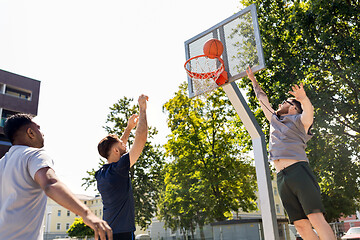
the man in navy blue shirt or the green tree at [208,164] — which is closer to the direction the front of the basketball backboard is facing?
the man in navy blue shirt

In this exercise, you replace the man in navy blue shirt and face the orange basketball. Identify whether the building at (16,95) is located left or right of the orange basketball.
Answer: left

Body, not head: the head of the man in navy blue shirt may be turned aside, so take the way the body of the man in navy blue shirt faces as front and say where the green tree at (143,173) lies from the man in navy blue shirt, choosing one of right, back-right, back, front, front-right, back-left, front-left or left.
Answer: front-left

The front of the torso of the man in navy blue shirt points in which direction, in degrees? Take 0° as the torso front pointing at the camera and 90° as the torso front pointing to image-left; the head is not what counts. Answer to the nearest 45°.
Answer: approximately 225°

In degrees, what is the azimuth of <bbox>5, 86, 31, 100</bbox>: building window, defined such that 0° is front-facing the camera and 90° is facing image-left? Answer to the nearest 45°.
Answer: approximately 315°

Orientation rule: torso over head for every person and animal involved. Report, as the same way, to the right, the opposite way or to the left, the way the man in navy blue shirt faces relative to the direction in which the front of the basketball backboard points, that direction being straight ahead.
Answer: the opposite way
